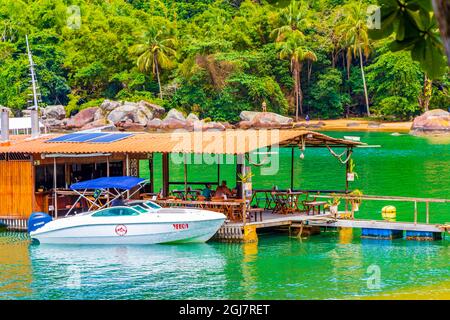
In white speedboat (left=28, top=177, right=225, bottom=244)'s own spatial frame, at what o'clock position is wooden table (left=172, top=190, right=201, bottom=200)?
The wooden table is roughly at 10 o'clock from the white speedboat.

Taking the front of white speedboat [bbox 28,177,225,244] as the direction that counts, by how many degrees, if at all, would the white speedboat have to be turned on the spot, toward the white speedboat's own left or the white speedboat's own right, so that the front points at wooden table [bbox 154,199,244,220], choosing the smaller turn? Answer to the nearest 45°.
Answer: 0° — it already faces it

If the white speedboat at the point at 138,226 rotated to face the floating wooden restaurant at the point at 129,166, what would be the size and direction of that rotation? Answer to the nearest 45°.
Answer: approximately 90° to its left

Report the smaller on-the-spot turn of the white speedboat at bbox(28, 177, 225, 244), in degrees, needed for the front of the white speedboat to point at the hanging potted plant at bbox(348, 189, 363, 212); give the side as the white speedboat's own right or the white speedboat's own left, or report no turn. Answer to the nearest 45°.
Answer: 0° — it already faces it

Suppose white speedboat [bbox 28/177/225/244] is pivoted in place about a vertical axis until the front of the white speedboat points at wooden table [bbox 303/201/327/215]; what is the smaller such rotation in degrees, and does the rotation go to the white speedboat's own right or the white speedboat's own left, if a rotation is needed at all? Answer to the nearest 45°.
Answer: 0° — it already faces it

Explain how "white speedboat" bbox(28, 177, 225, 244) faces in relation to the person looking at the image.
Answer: facing to the right of the viewer

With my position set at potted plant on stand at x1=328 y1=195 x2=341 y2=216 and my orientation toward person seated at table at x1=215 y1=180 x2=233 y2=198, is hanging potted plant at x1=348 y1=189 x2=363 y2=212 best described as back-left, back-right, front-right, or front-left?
back-right

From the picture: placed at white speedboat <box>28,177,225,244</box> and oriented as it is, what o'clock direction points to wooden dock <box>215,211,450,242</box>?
The wooden dock is roughly at 12 o'clock from the white speedboat.

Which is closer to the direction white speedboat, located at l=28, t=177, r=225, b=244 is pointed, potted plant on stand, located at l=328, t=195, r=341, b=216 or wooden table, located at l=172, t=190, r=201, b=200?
the potted plant on stand

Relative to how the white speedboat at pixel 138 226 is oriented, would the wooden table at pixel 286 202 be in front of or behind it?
in front

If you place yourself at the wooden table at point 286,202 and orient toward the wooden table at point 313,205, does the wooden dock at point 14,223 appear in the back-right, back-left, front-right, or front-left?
back-right

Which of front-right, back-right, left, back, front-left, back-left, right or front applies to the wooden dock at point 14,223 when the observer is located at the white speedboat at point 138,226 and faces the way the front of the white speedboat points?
back-left
